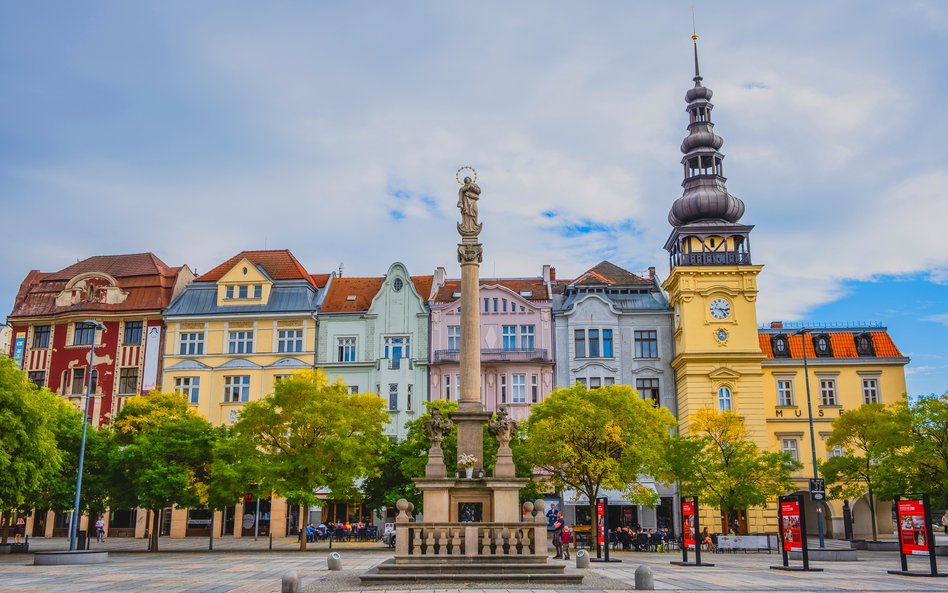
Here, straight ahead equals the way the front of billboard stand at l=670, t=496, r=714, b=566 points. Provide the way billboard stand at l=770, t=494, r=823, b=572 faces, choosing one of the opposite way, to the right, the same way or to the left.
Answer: the same way

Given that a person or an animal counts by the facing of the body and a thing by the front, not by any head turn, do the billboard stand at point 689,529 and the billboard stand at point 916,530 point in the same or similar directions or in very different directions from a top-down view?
same or similar directions

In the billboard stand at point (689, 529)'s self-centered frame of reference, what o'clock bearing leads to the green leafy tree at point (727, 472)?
The green leafy tree is roughly at 5 o'clock from the billboard stand.

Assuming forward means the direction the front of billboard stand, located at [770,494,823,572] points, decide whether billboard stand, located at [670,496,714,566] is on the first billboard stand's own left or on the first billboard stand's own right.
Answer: on the first billboard stand's own right

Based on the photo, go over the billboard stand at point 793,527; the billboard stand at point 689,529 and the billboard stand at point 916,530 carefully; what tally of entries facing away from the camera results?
0

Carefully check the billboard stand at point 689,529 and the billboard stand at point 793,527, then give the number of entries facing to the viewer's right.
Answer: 0

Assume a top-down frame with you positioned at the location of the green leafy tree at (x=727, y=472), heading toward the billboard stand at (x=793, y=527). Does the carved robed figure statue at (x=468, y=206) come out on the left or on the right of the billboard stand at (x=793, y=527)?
right

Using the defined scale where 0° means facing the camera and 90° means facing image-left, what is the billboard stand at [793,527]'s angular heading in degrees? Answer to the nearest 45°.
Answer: approximately 45°

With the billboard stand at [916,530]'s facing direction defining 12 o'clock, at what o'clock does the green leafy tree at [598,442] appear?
The green leafy tree is roughly at 3 o'clock from the billboard stand.

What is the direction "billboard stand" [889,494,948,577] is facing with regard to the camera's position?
facing the viewer and to the left of the viewer

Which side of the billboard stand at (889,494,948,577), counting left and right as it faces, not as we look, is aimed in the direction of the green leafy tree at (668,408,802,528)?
right
